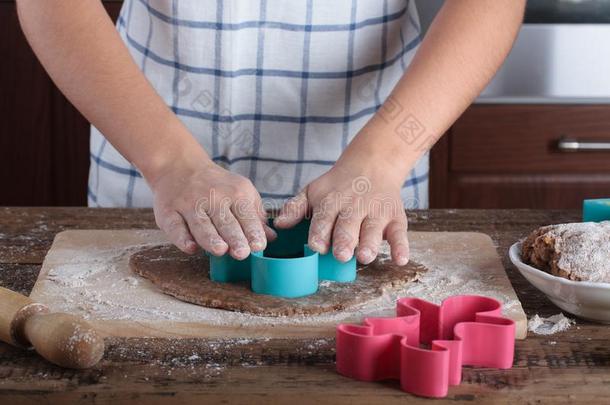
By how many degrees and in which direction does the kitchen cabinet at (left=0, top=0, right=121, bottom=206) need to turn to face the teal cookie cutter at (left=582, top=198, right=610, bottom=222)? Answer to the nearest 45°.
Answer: approximately 45° to its left

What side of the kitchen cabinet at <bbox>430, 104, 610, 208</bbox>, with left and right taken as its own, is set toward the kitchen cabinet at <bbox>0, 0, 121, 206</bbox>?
right

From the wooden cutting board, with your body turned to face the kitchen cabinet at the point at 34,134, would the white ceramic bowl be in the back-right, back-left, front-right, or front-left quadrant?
back-right

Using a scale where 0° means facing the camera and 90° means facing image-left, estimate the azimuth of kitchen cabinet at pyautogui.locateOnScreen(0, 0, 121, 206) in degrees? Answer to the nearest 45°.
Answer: approximately 0°

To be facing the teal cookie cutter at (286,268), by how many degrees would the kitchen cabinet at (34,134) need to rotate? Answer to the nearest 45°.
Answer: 0° — it already faces it

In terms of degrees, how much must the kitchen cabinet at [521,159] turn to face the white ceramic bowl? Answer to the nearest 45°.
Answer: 0° — it already faces it

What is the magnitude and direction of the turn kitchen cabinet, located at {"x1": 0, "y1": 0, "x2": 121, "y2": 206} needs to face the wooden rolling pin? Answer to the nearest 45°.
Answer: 0° — it already faces it

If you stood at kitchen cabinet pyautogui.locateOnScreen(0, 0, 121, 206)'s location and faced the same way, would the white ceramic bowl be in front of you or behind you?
in front

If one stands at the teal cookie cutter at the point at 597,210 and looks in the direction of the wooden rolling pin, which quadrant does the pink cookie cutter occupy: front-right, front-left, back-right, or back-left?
front-left

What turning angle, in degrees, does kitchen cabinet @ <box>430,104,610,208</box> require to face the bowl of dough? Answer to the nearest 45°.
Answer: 0° — it already faces it

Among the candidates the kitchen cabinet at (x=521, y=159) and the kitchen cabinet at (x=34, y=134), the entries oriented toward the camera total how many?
2

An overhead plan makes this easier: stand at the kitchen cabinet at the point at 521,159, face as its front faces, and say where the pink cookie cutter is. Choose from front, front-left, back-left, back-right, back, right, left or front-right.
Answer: front

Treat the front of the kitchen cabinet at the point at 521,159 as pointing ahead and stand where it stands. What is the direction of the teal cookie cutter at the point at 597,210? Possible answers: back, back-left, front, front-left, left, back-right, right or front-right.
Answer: front

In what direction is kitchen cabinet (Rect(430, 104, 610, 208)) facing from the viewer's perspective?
toward the camera

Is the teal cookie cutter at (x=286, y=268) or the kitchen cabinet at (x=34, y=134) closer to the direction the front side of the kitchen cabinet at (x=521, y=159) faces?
the teal cookie cutter

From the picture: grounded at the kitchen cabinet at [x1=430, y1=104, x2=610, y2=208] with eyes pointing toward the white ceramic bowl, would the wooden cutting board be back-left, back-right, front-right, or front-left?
front-right

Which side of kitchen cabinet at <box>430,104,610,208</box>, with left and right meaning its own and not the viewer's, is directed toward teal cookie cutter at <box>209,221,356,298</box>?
front
